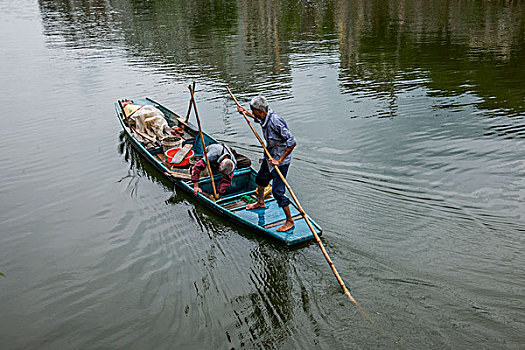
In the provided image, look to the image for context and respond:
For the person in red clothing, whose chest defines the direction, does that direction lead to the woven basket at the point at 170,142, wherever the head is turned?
no

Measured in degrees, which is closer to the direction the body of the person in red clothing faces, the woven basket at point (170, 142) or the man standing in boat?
the man standing in boat
